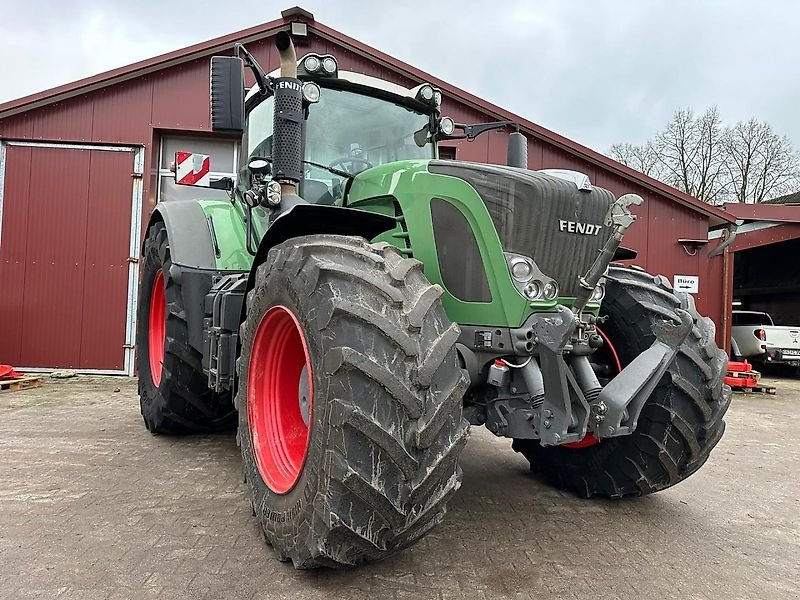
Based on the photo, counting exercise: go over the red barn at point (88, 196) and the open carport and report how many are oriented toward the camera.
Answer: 2

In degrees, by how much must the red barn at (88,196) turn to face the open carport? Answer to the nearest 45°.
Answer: approximately 135° to its left

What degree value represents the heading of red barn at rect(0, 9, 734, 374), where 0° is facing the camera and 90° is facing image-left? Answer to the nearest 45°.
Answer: approximately 0°

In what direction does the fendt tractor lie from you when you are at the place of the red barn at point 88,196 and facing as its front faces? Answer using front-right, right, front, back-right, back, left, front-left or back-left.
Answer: front-left

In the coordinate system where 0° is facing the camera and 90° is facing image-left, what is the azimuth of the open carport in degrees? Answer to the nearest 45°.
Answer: approximately 0°

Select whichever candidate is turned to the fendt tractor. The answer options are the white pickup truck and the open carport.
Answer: the open carport

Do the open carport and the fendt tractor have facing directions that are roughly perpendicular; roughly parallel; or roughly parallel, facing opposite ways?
roughly perpendicular
